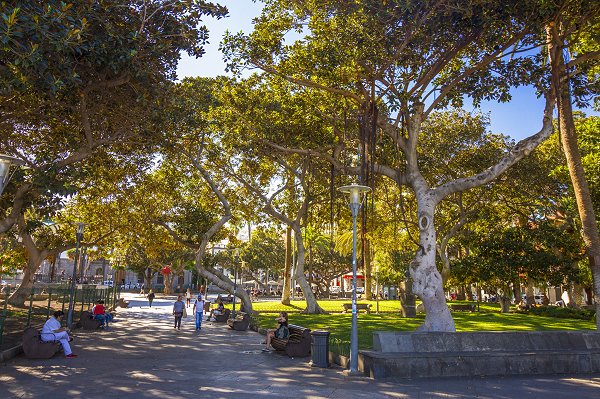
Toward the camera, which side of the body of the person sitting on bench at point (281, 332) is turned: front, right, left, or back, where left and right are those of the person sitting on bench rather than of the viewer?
left

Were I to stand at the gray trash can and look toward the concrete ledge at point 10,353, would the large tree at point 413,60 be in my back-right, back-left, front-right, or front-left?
back-right

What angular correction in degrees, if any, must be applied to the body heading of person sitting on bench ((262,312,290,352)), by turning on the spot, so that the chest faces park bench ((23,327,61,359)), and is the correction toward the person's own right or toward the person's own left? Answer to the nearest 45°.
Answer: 0° — they already face it

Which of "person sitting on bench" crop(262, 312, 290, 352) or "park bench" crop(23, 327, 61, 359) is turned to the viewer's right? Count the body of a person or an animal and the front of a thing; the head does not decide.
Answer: the park bench

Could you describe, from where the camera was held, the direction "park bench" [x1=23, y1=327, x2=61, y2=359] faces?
facing to the right of the viewer

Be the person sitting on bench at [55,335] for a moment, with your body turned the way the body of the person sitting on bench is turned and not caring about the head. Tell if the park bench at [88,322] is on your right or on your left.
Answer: on your left

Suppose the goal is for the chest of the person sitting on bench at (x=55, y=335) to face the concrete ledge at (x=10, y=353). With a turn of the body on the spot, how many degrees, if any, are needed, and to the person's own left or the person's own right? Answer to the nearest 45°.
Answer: approximately 180°

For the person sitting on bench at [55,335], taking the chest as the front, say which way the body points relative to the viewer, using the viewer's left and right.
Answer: facing to the right of the viewer

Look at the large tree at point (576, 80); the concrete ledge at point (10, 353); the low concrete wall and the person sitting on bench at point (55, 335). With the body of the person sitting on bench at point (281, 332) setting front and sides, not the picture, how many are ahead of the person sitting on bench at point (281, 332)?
2
